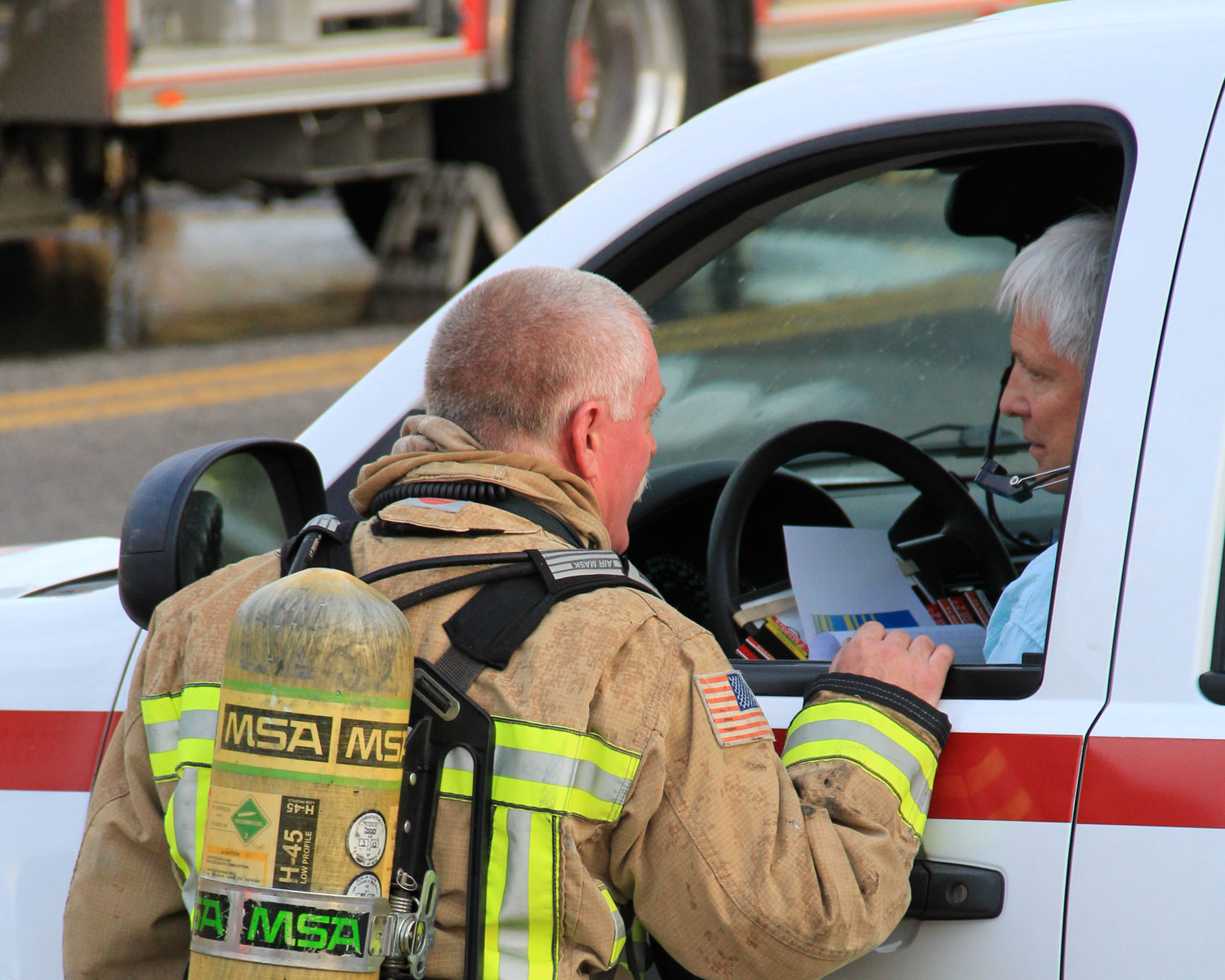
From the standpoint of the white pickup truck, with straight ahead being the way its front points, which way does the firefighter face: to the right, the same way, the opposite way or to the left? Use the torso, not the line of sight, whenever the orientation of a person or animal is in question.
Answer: to the right

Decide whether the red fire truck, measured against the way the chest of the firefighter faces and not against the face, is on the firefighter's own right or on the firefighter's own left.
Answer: on the firefighter's own left

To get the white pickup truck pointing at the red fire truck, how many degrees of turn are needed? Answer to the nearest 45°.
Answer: approximately 45° to its right

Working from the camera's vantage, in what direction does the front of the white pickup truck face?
facing away from the viewer and to the left of the viewer

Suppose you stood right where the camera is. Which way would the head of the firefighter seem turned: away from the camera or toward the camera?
away from the camera

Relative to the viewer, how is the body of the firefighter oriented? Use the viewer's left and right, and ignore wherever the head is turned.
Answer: facing away from the viewer and to the right of the viewer

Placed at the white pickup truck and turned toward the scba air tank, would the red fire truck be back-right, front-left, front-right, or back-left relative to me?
back-right

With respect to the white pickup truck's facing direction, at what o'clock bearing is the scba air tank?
The scba air tank is roughly at 9 o'clock from the white pickup truck.
